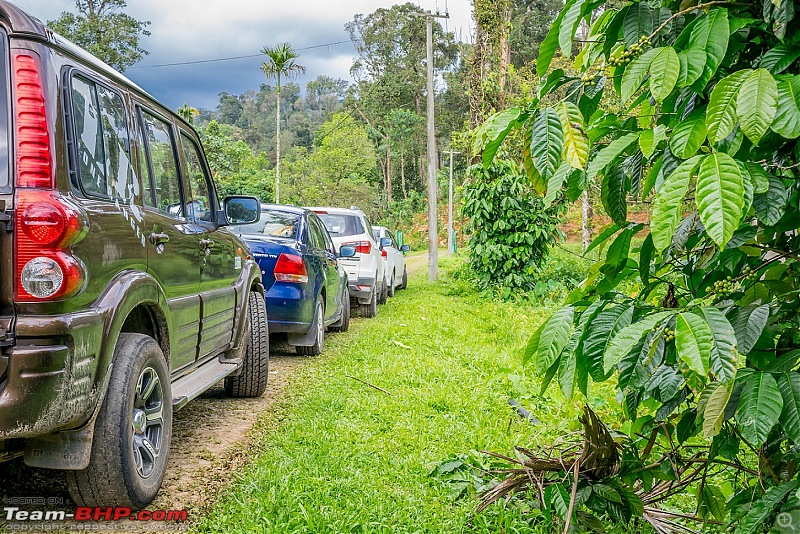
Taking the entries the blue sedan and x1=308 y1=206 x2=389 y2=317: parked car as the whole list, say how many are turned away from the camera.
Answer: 2

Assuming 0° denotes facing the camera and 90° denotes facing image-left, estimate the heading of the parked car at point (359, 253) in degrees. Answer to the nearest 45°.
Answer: approximately 180°

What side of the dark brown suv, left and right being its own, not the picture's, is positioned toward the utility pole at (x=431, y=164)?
front

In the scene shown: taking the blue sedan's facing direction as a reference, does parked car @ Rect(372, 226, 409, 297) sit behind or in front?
in front

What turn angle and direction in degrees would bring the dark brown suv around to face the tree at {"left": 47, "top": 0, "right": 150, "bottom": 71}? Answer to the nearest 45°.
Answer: approximately 45° to its left

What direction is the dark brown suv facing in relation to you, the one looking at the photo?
facing away from the viewer and to the right of the viewer

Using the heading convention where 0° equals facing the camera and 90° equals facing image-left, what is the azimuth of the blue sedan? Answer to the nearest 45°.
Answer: approximately 180°

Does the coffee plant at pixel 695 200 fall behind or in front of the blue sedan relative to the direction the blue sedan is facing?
behind

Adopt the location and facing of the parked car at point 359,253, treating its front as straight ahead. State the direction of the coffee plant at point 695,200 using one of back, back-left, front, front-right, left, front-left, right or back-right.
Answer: back

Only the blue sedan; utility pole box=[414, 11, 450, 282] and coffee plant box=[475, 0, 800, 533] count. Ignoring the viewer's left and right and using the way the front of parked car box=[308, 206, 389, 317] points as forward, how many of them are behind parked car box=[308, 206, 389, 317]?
2

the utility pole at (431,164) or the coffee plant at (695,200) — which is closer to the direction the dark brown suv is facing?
the utility pole

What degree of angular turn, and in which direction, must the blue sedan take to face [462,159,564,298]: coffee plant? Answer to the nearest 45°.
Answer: approximately 45° to its right

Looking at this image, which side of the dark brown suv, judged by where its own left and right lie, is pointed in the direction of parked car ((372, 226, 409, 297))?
front
